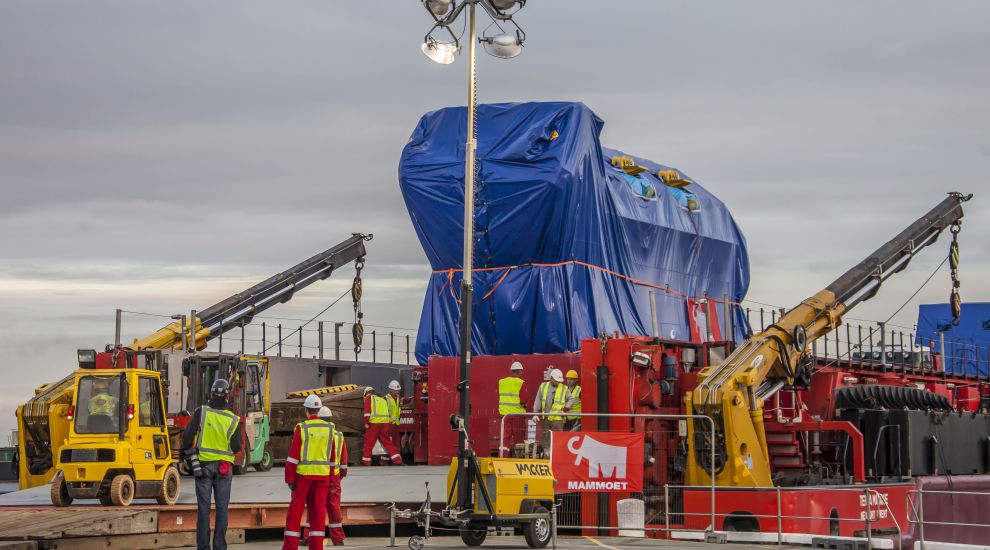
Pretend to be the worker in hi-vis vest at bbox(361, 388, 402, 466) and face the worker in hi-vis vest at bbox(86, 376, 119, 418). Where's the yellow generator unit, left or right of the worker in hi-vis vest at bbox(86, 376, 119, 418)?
left

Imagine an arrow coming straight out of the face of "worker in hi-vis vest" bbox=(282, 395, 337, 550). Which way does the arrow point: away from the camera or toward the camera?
away from the camera

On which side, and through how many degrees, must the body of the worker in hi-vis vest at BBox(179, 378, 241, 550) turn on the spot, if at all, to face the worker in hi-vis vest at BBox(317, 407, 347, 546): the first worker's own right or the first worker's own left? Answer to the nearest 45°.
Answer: approximately 45° to the first worker's own right

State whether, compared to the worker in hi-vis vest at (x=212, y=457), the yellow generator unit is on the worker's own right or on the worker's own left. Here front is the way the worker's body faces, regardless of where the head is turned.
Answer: on the worker's own right

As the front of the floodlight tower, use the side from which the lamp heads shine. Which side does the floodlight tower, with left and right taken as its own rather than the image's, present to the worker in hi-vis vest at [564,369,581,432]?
back

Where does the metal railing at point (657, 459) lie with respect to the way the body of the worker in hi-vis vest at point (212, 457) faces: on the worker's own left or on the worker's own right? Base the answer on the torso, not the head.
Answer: on the worker's own right

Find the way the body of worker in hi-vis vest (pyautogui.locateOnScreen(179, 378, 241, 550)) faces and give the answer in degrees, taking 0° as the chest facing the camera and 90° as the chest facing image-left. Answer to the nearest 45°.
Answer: approximately 180°
